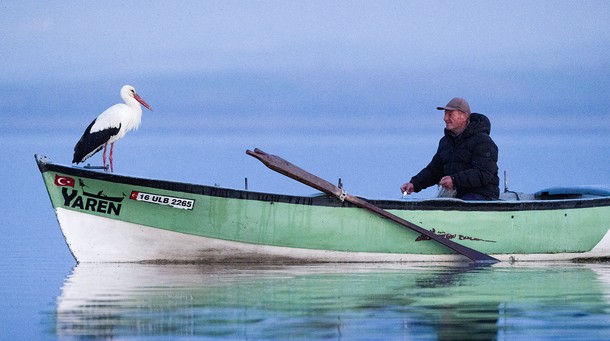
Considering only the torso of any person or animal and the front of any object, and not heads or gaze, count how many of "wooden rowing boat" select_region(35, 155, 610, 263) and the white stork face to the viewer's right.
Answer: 1

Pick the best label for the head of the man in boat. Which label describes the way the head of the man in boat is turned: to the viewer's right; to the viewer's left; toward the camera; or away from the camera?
to the viewer's left

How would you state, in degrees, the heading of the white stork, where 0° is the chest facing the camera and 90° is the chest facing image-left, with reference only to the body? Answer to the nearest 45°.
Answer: approximately 270°

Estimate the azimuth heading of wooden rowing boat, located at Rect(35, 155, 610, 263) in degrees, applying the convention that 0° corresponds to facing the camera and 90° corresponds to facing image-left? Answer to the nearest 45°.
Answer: approximately 90°

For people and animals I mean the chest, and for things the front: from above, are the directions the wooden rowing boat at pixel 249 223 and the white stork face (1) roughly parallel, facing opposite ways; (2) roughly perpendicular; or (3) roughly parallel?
roughly parallel, facing opposite ways
